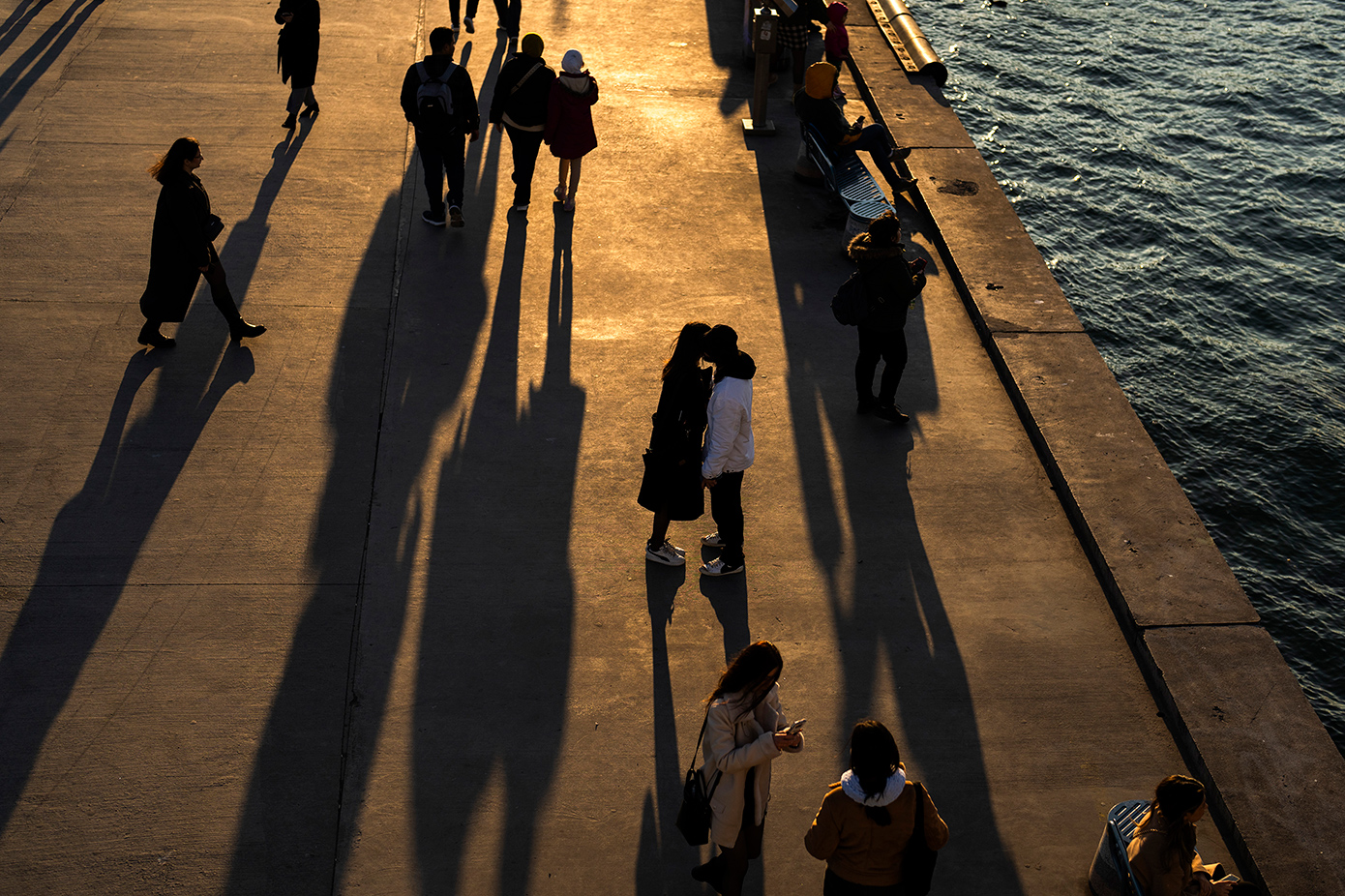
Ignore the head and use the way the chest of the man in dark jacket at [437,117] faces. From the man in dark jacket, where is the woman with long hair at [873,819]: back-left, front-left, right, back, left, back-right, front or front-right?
back

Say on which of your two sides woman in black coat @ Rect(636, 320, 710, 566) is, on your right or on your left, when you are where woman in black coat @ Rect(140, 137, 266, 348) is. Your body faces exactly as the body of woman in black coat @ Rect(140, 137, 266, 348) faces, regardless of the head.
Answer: on your right

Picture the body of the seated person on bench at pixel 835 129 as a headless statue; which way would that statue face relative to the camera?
to the viewer's right

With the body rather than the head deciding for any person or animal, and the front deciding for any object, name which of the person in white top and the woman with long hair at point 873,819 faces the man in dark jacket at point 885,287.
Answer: the woman with long hair

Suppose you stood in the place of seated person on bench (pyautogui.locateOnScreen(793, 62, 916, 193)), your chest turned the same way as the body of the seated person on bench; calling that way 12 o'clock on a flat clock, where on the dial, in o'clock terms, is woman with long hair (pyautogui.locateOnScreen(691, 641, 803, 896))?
The woman with long hair is roughly at 3 o'clock from the seated person on bench.

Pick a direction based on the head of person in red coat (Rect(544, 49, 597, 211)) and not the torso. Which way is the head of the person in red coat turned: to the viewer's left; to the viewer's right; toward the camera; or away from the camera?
away from the camera

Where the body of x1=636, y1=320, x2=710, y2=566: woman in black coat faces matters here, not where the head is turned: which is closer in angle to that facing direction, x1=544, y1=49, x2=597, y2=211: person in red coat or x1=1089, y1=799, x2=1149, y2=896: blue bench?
the blue bench

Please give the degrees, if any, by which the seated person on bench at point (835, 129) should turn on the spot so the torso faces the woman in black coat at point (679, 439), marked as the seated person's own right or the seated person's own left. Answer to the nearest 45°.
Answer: approximately 90° to the seated person's own right

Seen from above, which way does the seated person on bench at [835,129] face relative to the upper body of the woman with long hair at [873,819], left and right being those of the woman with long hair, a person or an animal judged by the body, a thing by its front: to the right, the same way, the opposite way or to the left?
to the right

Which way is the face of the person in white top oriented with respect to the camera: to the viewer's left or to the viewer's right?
to the viewer's left

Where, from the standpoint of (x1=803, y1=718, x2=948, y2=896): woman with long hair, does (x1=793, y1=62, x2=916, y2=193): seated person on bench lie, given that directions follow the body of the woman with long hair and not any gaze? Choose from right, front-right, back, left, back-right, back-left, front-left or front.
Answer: front

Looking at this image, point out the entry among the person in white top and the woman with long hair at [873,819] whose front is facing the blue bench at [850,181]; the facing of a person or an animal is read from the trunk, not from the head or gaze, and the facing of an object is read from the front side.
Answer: the woman with long hair

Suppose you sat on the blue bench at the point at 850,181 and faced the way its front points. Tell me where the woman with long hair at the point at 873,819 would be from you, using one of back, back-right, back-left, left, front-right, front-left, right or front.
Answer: right

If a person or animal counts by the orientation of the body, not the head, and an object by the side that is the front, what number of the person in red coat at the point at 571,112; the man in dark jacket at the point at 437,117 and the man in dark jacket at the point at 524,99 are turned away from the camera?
3

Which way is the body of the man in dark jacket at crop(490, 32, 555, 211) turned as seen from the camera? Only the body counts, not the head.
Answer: away from the camera

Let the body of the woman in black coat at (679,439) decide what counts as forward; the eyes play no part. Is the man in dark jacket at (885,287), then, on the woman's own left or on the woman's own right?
on the woman's own left

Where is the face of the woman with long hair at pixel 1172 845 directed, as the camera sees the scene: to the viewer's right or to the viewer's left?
to the viewer's right
